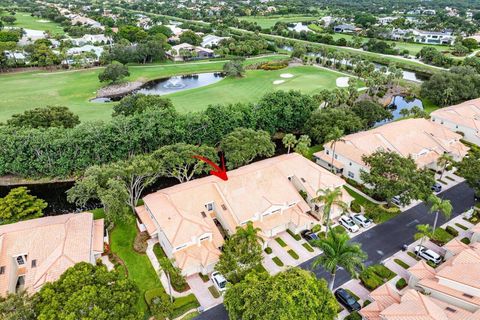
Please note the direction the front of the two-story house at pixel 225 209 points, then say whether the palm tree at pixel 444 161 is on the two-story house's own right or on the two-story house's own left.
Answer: on the two-story house's own left

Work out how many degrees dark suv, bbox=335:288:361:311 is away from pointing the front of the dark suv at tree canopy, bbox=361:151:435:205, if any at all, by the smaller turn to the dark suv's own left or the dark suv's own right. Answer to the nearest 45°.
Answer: approximately 135° to the dark suv's own left

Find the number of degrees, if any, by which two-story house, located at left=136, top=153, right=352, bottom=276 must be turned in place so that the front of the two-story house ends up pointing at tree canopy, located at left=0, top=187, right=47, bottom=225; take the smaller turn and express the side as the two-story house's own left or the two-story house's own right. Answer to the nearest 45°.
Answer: approximately 135° to the two-story house's own right

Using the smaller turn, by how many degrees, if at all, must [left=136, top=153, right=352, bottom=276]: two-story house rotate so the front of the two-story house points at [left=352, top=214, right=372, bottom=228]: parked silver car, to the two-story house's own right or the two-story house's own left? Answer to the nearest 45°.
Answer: approximately 45° to the two-story house's own left

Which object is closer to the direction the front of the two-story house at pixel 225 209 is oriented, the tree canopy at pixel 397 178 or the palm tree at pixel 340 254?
the palm tree

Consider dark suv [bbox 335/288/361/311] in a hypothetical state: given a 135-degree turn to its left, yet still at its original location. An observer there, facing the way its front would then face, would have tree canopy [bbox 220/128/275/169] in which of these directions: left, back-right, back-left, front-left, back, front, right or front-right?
front-left

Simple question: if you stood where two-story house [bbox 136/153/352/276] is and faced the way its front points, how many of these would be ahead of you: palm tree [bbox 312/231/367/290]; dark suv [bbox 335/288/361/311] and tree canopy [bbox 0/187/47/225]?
2

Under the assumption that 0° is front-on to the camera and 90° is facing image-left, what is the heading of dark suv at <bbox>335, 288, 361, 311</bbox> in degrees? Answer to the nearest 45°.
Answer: approximately 315°

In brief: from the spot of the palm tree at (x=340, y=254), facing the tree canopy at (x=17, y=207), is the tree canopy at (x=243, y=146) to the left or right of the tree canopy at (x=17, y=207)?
right

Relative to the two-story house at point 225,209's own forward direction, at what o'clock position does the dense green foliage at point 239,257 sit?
The dense green foliage is roughly at 1 o'clock from the two-story house.

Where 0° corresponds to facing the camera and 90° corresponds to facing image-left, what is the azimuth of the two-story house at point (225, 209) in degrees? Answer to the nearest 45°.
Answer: approximately 315°
